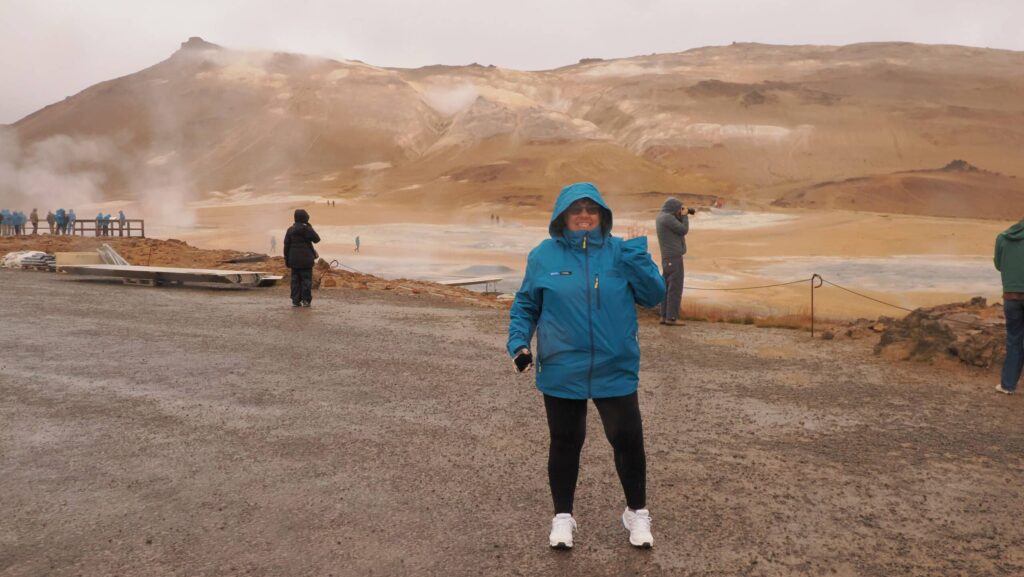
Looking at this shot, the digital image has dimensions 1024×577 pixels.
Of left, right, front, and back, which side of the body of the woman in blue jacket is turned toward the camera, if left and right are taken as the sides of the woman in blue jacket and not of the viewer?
front

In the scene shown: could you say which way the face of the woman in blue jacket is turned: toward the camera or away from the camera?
toward the camera

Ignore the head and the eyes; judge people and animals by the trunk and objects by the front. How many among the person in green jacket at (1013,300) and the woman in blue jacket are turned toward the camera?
1

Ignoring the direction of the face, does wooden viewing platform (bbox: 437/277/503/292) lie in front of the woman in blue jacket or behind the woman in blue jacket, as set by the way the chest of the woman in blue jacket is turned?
behind

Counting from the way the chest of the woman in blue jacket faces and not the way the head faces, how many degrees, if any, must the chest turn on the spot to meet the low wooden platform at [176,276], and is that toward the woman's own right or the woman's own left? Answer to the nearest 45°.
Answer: approximately 135° to the woman's own right

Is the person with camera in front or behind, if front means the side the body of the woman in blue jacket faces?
behind

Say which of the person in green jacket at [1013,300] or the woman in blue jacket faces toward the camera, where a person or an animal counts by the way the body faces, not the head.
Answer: the woman in blue jacket
